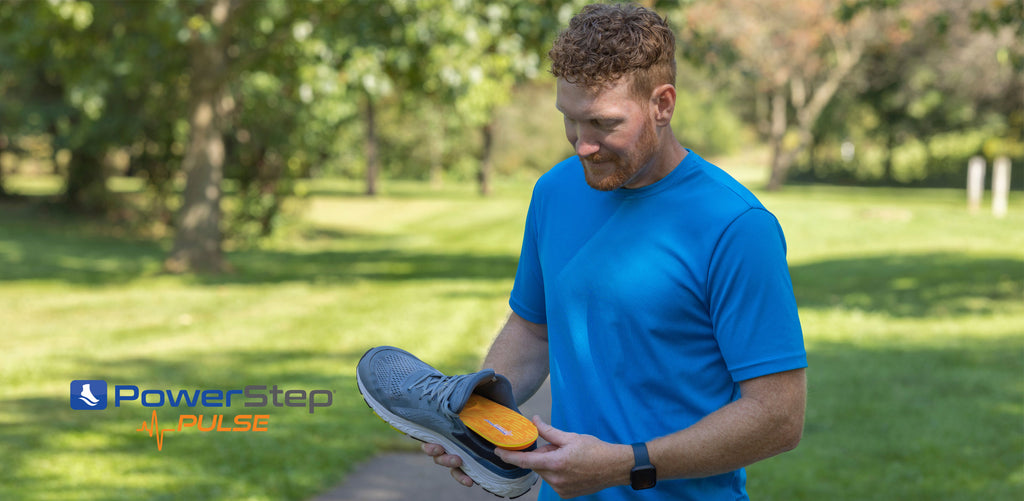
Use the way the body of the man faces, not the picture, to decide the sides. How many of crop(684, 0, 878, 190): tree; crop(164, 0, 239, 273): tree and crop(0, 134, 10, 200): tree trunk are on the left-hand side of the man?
0

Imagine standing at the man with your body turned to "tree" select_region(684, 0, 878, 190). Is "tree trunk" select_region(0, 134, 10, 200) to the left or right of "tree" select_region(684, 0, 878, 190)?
left

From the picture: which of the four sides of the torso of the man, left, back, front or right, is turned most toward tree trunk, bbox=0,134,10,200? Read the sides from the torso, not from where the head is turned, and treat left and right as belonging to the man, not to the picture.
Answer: right

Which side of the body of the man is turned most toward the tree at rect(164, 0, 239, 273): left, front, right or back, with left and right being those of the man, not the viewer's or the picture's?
right

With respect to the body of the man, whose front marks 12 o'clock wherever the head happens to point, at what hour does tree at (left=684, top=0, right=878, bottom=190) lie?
The tree is roughly at 5 o'clock from the man.

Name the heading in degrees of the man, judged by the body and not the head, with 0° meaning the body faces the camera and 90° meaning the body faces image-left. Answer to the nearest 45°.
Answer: approximately 45°

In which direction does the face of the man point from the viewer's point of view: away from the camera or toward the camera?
toward the camera
